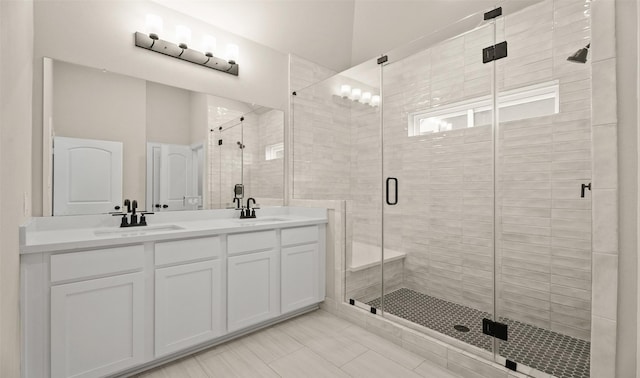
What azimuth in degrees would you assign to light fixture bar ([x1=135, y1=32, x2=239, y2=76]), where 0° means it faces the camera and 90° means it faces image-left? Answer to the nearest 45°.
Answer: approximately 315°

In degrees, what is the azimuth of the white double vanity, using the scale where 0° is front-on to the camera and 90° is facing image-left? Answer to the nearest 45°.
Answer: approximately 315°

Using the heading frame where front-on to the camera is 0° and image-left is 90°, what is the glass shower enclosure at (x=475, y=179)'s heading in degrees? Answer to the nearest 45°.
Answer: approximately 45°
